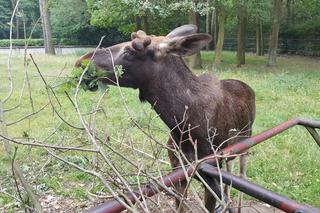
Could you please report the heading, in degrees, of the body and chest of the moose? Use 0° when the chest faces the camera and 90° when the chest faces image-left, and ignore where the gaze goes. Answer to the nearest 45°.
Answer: approximately 45°
